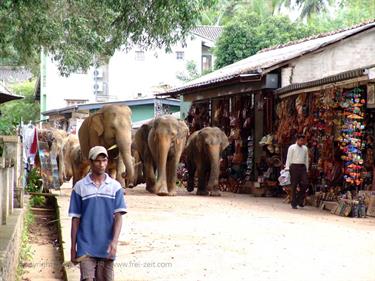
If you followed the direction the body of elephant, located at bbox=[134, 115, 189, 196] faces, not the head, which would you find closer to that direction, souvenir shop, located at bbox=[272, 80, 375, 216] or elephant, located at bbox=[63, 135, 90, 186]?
the souvenir shop

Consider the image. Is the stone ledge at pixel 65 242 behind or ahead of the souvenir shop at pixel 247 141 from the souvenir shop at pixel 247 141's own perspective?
ahead

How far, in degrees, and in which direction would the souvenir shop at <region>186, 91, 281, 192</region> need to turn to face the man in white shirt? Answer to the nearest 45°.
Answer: approximately 45° to its left

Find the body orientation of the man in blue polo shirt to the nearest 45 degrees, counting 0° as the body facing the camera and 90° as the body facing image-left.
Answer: approximately 0°

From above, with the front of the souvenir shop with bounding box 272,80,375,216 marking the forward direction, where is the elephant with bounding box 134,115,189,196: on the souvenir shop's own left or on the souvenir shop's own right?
on the souvenir shop's own right

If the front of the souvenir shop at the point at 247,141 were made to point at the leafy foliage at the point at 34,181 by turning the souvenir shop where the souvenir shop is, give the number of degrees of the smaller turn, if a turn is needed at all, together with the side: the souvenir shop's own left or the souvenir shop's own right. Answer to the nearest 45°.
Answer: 0° — it already faces it

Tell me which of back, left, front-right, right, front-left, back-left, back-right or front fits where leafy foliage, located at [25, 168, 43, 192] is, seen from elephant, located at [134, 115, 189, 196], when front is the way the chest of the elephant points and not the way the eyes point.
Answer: right

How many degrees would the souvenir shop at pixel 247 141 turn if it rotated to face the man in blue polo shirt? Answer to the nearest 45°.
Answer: approximately 45° to its left

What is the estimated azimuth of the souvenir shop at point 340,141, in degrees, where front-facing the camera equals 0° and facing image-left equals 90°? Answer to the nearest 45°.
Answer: approximately 45°

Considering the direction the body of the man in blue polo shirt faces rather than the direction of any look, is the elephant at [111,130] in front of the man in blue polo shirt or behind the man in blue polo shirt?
behind

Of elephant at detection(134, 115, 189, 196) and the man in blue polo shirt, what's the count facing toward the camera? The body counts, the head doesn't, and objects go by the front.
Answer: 2
